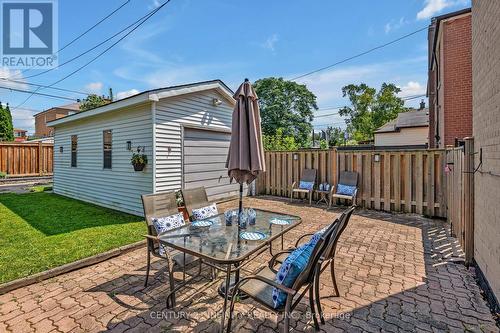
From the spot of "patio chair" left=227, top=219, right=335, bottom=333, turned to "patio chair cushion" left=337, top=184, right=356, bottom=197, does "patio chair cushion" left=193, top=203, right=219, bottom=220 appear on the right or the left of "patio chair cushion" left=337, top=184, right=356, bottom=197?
left

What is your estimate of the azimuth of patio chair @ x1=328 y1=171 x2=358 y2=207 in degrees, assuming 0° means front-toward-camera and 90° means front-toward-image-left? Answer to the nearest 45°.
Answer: approximately 45°

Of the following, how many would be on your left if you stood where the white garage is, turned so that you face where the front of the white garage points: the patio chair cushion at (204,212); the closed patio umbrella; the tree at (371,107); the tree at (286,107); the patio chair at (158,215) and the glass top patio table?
2

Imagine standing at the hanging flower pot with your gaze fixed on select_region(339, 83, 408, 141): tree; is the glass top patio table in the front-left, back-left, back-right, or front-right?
back-right

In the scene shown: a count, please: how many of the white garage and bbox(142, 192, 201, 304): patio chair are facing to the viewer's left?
0

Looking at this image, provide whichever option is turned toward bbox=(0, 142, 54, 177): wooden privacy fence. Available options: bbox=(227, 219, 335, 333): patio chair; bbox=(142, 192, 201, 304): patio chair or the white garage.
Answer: bbox=(227, 219, 335, 333): patio chair

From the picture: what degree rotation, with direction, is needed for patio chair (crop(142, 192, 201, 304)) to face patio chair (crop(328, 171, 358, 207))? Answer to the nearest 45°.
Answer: approximately 90° to its left

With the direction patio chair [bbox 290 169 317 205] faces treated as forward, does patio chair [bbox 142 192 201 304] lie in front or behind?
in front

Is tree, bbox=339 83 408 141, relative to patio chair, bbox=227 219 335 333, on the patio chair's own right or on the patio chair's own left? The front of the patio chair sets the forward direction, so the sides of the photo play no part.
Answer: on the patio chair's own right
